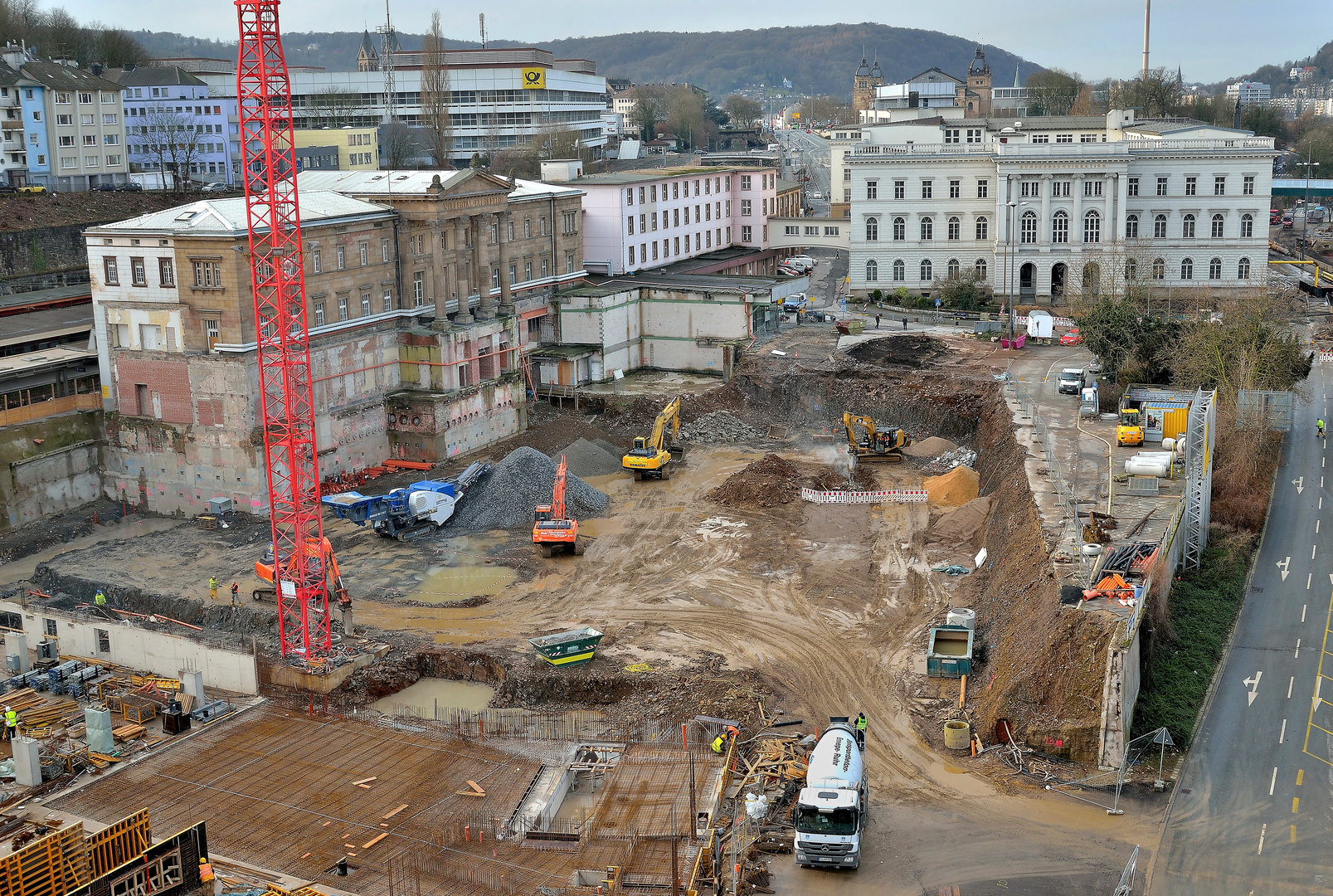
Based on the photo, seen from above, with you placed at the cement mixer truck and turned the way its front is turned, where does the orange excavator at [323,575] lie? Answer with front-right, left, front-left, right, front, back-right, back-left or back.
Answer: back-right

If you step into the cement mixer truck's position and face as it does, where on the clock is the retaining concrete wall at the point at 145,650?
The retaining concrete wall is roughly at 4 o'clock from the cement mixer truck.

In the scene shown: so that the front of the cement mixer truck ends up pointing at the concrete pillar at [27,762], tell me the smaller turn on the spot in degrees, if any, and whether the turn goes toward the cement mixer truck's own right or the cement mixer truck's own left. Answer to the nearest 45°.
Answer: approximately 90° to the cement mixer truck's own right

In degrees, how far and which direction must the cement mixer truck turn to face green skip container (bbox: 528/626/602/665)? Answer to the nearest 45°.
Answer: approximately 135° to its right

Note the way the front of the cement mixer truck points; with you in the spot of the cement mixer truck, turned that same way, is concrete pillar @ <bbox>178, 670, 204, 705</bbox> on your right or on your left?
on your right

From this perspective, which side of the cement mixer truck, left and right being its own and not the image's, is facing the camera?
front

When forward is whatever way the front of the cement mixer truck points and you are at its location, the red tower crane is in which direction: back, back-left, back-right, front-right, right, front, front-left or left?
back-right

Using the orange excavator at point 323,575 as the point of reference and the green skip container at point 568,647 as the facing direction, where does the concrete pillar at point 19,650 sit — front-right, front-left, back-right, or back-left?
back-right
